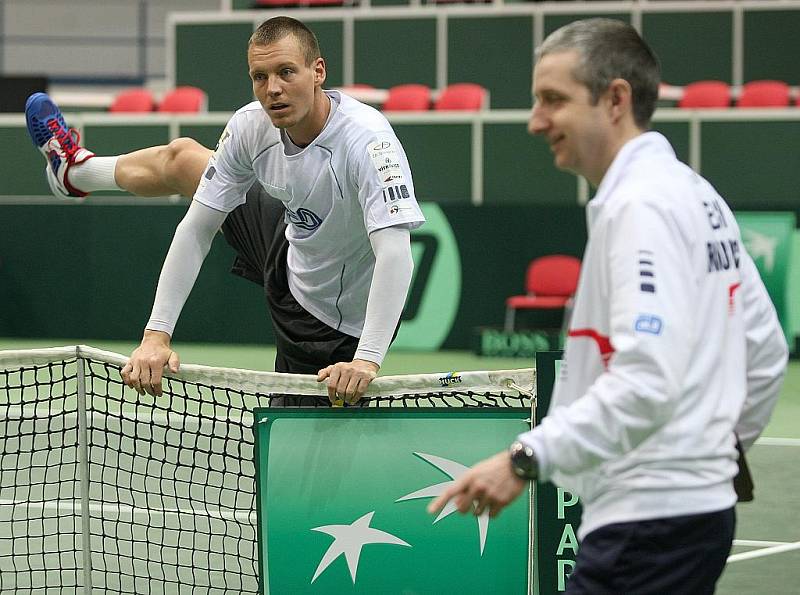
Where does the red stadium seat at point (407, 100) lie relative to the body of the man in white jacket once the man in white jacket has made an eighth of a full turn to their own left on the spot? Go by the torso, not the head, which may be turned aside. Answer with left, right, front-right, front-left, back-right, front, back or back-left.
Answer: back-right

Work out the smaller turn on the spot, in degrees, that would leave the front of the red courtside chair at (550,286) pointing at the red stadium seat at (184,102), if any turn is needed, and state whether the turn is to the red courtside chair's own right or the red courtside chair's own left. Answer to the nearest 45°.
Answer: approximately 90° to the red courtside chair's own right

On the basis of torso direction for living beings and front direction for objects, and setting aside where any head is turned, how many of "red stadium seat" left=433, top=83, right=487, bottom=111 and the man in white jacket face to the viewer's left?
1

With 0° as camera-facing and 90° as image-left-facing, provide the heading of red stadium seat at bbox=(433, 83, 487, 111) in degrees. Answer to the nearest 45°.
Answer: approximately 0°

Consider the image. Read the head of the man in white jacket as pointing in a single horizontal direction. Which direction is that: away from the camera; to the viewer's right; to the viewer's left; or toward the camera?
to the viewer's left

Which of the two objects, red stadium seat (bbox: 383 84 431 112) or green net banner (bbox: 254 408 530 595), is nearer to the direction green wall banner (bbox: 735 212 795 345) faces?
the green net banner

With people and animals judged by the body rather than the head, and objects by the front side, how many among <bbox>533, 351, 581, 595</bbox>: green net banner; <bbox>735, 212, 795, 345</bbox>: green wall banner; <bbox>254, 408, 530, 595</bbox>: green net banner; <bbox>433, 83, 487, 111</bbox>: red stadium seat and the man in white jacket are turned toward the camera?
4

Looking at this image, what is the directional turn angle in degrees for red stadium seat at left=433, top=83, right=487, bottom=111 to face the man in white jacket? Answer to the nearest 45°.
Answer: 0° — it already faces them

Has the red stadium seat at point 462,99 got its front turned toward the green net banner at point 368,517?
yes

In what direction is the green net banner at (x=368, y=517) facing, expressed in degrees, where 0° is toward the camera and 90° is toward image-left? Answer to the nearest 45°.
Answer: approximately 0°

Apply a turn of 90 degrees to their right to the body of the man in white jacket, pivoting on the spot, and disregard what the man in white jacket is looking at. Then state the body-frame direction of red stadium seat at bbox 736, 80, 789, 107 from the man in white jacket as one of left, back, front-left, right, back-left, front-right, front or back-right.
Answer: front

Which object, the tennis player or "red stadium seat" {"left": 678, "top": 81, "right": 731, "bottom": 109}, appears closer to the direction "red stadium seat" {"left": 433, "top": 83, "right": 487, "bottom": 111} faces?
the tennis player

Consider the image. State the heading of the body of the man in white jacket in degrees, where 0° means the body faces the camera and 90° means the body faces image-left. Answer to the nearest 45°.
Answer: approximately 90°

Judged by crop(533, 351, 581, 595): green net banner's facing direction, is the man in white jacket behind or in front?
in front

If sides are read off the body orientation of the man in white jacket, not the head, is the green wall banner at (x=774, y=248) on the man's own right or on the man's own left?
on the man's own right

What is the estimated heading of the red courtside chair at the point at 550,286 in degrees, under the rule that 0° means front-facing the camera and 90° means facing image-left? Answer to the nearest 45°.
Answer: approximately 45°
